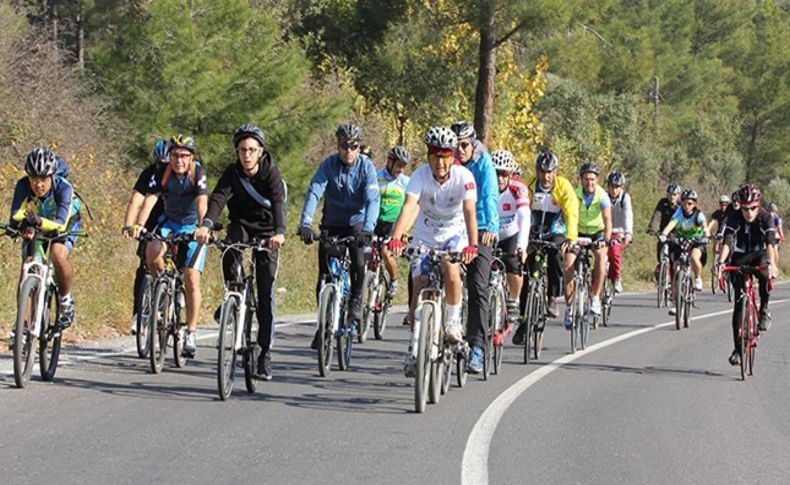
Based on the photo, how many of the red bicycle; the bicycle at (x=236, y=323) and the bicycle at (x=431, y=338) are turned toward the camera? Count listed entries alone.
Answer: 3

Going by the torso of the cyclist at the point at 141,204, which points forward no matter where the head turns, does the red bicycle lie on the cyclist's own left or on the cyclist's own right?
on the cyclist's own left

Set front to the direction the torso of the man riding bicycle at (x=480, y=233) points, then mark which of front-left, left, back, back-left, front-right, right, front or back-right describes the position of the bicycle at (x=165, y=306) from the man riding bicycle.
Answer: front-right

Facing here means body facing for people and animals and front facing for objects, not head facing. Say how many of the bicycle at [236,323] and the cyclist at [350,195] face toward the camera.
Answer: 2

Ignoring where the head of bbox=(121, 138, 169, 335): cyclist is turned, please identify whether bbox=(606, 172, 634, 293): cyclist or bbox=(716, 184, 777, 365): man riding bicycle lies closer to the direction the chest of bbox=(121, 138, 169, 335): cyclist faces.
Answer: the man riding bicycle

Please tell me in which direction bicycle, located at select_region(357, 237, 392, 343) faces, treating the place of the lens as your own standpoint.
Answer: facing the viewer
